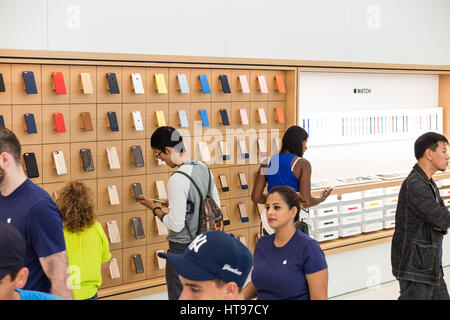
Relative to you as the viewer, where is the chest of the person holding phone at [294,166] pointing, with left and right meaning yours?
facing away from the viewer and to the right of the viewer

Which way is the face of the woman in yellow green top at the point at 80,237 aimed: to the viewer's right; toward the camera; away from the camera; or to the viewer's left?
away from the camera

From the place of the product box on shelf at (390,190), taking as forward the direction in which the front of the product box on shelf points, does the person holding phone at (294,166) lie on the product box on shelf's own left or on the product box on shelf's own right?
on the product box on shelf's own right

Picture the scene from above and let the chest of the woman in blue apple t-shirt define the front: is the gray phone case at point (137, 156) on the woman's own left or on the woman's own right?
on the woman's own right

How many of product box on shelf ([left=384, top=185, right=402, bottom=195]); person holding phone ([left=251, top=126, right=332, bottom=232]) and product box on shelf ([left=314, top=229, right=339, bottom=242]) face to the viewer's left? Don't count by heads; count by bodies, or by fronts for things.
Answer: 0

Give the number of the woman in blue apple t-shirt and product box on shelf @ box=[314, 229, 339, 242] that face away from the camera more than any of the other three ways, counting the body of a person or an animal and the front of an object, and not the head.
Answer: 0

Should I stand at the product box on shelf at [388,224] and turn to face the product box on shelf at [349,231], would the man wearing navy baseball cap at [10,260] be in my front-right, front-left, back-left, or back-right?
front-left

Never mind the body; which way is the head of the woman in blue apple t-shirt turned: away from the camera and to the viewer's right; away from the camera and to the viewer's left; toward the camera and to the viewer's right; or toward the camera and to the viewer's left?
toward the camera and to the viewer's left

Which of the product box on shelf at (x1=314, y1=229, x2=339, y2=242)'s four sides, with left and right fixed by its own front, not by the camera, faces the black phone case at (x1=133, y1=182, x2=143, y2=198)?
right

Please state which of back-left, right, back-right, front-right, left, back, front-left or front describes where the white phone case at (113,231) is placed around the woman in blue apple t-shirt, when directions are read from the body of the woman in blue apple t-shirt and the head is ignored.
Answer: right

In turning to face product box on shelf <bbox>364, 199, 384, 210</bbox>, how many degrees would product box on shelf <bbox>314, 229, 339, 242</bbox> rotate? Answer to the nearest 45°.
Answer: approximately 90° to its left
